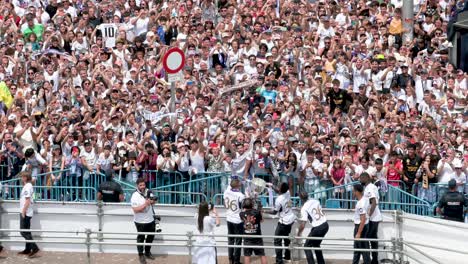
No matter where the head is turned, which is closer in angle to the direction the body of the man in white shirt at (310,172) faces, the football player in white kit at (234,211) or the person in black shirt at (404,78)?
the football player in white kit

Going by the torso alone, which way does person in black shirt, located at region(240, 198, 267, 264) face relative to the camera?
away from the camera

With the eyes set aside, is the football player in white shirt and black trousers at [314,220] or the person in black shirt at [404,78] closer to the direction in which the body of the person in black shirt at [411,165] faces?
the football player in white shirt and black trousers

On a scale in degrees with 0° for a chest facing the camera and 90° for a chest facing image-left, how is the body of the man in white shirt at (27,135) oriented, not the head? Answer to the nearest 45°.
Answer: approximately 0°

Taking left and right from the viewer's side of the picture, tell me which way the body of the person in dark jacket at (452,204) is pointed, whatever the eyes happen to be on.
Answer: facing away from the viewer

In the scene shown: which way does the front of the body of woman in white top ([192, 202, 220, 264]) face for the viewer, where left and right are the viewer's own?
facing away from the viewer and to the right of the viewer

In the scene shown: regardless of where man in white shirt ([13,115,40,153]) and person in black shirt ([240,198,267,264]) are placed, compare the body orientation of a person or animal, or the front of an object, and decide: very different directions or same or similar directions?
very different directions

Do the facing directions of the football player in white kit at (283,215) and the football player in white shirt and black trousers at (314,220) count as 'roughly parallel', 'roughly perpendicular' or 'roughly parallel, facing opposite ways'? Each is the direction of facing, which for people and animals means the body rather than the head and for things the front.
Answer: roughly parallel

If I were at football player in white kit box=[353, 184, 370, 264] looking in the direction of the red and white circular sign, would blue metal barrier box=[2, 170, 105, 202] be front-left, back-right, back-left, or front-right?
front-left

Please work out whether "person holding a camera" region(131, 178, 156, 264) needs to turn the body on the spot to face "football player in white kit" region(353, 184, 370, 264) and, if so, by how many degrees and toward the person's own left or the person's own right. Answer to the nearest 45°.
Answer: approximately 45° to the person's own left
